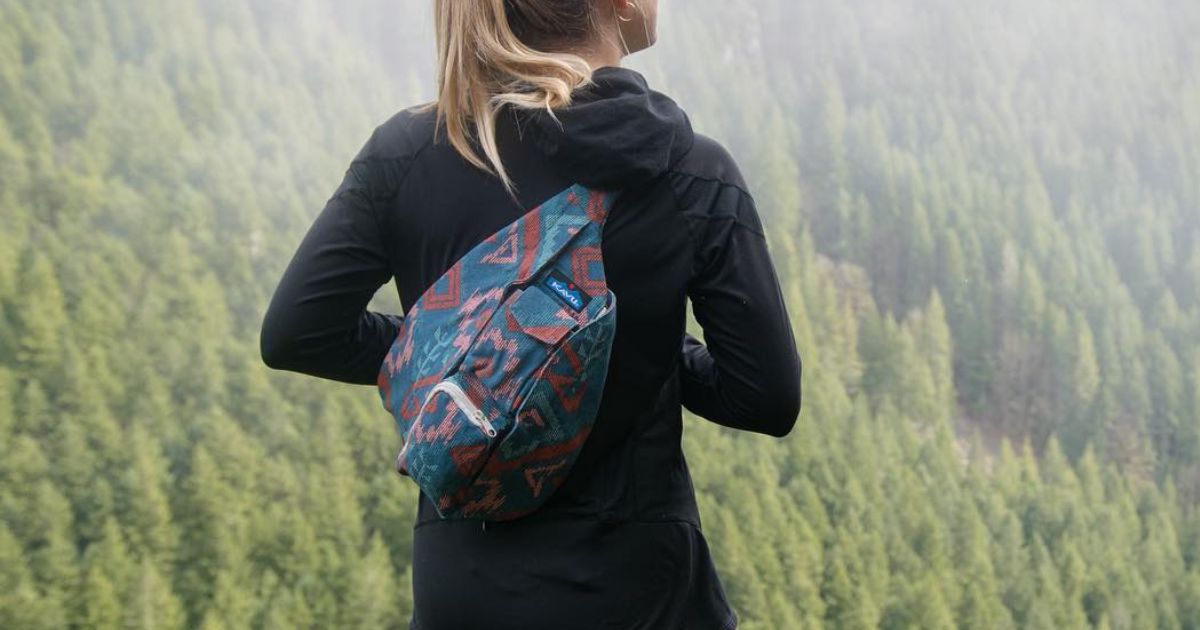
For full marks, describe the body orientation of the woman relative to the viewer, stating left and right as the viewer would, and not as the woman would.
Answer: facing away from the viewer
